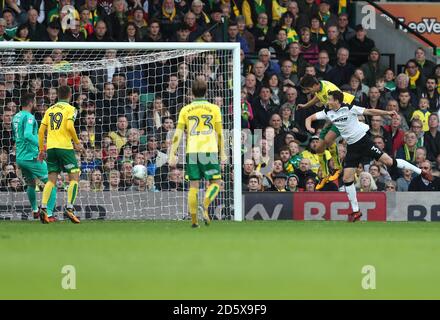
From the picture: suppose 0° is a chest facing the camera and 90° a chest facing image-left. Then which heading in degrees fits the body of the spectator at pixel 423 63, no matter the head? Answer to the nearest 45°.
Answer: approximately 45°

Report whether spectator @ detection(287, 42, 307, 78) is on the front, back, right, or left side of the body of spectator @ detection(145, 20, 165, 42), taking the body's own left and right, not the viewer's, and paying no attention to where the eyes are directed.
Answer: left

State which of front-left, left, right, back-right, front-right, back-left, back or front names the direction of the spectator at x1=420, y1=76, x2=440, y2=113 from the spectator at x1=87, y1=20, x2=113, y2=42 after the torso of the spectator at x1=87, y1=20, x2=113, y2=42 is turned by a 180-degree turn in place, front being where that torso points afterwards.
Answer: right

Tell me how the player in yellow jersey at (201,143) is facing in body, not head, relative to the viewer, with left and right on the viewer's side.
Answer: facing away from the viewer

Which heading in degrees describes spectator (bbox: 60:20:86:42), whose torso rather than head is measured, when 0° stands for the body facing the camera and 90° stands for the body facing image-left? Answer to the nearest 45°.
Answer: approximately 0°

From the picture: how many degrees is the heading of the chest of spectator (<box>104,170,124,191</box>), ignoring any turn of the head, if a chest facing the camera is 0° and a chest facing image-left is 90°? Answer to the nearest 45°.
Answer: approximately 0°
